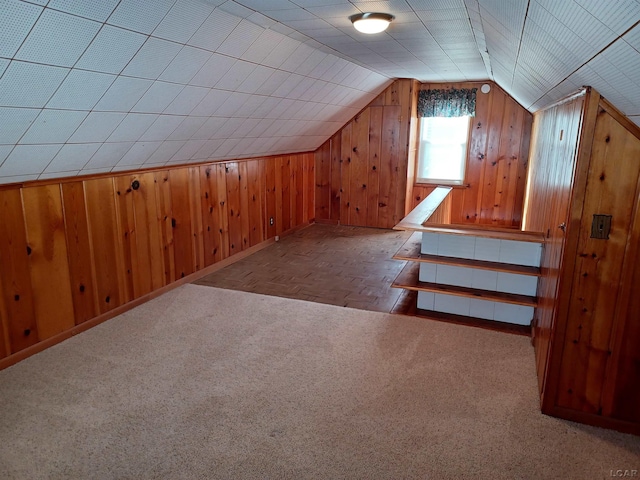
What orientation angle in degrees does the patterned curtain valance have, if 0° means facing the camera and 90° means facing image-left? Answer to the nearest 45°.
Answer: approximately 0°

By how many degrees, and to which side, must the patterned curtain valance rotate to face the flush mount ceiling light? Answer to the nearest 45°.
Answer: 0° — it already faces it
